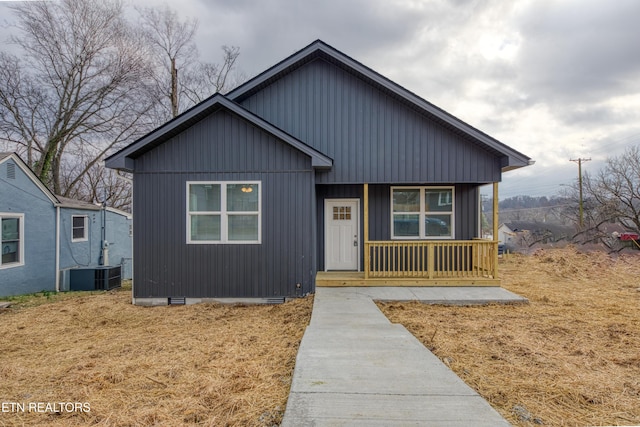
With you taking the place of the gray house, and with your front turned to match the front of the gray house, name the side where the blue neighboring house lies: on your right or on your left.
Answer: on your right

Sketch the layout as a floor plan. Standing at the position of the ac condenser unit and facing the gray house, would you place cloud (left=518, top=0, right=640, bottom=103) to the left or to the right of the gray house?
left

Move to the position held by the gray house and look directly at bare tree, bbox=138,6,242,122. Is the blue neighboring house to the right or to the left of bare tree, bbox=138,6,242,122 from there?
left

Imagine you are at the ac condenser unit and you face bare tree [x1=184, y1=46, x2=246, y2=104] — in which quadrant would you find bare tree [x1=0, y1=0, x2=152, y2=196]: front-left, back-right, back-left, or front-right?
front-left

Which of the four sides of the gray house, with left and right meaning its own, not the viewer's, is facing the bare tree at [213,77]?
back

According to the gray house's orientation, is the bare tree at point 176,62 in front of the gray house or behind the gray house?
behind

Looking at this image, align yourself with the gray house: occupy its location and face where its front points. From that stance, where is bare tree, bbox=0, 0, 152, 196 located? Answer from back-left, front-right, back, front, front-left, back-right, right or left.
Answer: back-right

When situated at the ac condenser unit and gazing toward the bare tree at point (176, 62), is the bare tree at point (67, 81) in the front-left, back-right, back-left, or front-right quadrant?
front-left

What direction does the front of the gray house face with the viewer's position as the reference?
facing the viewer

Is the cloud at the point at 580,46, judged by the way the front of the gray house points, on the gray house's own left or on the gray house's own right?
on the gray house's own left
